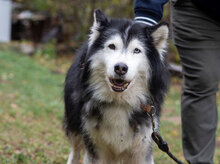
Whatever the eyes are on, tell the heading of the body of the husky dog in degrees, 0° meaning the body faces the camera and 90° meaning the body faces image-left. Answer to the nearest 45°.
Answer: approximately 0°
